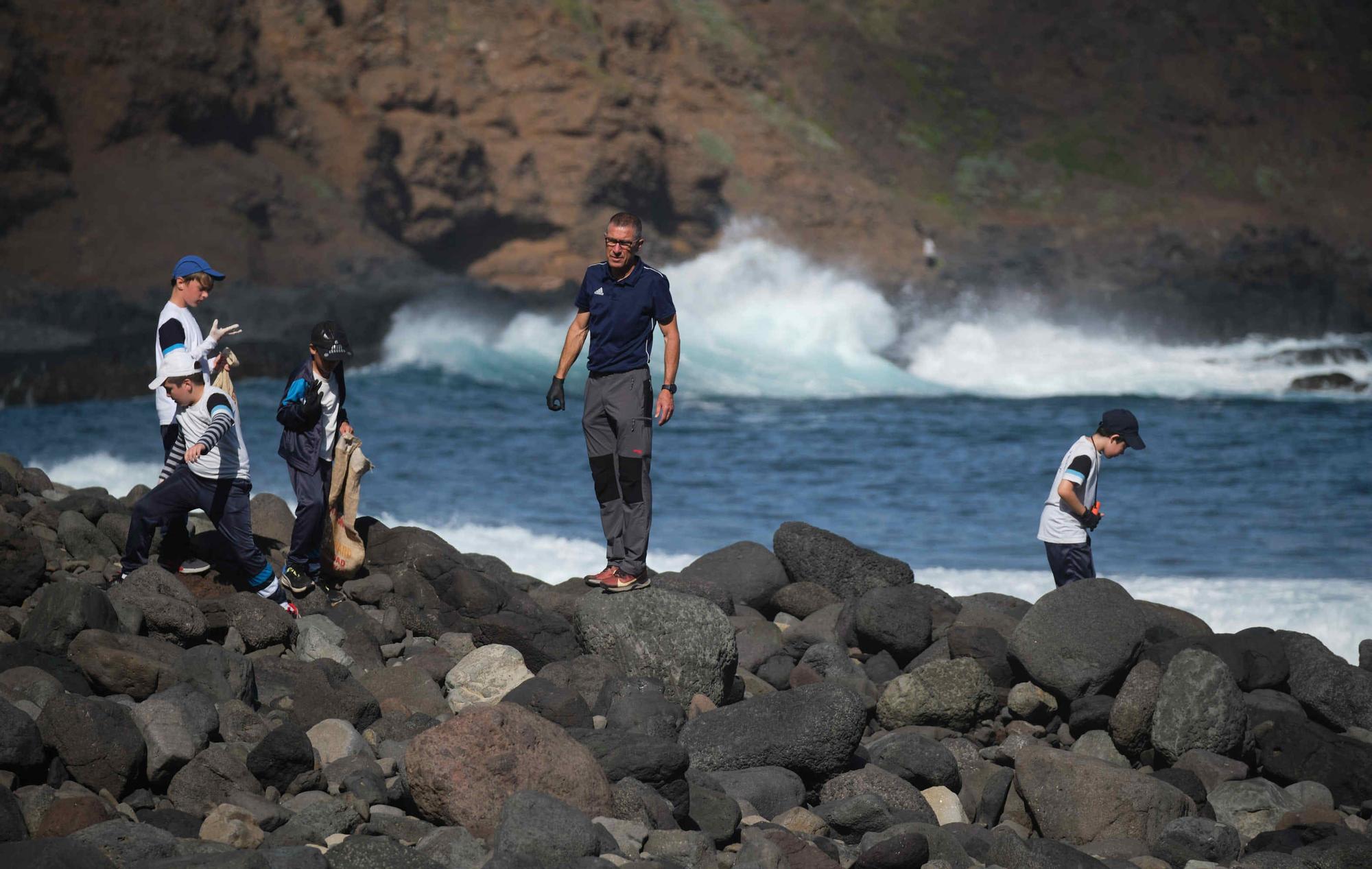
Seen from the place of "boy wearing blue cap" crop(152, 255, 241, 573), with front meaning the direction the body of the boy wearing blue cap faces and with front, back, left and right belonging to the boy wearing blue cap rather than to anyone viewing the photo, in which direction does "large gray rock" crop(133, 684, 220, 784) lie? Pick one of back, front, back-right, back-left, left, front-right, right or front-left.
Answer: right

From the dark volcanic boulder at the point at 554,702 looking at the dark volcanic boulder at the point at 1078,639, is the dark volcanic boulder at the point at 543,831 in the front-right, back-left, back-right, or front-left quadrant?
back-right

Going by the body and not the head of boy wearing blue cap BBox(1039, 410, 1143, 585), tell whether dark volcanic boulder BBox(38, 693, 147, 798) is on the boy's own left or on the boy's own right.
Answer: on the boy's own right

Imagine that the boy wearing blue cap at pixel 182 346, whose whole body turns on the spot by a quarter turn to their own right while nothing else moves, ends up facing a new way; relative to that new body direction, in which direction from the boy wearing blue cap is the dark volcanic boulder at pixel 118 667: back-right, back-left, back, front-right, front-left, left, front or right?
front

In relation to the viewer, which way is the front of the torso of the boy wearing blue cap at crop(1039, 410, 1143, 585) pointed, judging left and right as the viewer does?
facing to the right of the viewer

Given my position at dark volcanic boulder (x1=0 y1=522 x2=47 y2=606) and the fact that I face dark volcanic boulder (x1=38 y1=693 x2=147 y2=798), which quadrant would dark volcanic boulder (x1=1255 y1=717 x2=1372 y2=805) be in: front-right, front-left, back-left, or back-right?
front-left

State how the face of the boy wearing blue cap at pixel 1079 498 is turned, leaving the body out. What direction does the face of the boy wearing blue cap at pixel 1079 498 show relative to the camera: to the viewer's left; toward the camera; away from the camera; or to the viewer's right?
to the viewer's right
